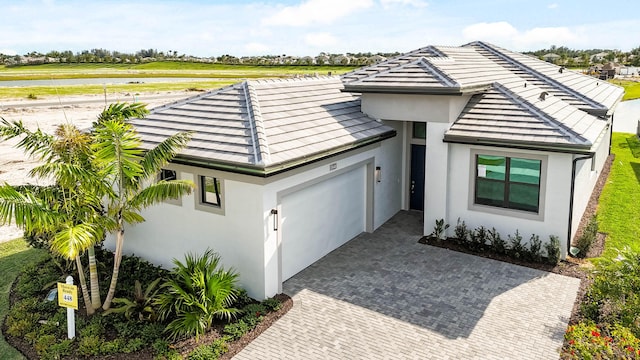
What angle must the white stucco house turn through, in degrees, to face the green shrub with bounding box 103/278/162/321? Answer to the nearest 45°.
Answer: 0° — it already faces it

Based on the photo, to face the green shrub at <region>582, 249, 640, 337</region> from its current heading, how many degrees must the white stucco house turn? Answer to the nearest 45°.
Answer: approximately 90° to its left

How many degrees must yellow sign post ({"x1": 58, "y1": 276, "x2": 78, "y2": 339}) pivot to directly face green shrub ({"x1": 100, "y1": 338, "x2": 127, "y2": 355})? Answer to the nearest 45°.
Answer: approximately 45° to its left

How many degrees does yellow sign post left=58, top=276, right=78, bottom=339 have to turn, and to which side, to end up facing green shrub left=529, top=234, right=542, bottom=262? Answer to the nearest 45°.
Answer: approximately 90° to its left

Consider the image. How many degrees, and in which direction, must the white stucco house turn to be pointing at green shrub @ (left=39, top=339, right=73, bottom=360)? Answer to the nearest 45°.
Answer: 0° — it already faces it

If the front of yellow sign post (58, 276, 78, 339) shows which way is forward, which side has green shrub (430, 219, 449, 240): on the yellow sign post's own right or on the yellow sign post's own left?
on the yellow sign post's own left

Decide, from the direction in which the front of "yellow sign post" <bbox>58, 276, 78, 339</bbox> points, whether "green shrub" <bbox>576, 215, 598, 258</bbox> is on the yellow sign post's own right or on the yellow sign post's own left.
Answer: on the yellow sign post's own left

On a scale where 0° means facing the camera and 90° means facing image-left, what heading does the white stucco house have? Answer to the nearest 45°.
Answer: approximately 45°

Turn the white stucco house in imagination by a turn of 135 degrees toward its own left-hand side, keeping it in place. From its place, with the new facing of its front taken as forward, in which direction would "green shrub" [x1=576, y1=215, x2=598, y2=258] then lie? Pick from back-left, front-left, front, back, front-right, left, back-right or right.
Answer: right

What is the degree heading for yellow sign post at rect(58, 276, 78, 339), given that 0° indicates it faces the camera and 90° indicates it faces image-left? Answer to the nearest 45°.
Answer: approximately 0°
